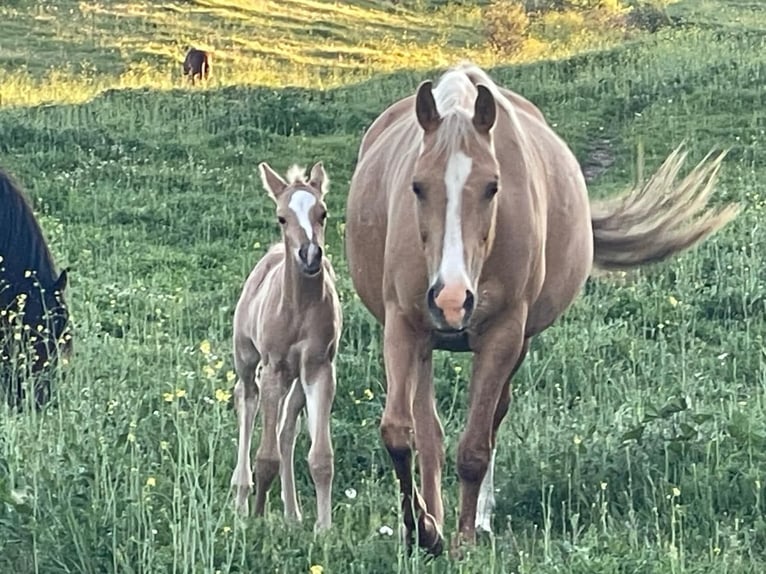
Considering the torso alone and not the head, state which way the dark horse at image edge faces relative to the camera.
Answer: to the viewer's right

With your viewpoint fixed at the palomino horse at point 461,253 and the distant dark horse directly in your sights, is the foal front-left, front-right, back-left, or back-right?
front-left

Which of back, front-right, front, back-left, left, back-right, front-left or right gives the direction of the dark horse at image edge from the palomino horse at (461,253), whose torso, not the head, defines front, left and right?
back-right

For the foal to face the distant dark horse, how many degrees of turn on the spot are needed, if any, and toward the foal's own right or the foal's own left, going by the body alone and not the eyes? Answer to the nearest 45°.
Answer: approximately 180°

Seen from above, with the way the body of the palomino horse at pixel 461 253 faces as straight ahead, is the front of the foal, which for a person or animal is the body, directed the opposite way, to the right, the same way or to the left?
the same way

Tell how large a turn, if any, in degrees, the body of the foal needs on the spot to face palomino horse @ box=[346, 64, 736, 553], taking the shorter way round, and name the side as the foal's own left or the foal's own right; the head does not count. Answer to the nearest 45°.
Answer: approximately 45° to the foal's own left

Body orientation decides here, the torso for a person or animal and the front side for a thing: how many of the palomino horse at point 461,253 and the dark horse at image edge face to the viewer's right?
1

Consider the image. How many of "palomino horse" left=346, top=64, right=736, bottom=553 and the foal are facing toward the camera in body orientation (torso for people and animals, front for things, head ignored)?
2

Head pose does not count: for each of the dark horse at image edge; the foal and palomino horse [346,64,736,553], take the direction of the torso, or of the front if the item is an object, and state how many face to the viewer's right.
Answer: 1

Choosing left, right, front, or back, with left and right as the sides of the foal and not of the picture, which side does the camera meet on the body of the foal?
front

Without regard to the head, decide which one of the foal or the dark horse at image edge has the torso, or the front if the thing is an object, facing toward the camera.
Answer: the foal

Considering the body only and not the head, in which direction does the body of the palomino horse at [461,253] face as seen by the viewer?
toward the camera

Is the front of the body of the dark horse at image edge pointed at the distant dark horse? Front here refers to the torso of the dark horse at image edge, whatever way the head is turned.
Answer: no

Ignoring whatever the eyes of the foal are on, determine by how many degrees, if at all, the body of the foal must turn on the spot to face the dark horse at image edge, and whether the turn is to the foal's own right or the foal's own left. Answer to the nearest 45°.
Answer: approximately 135° to the foal's own right
